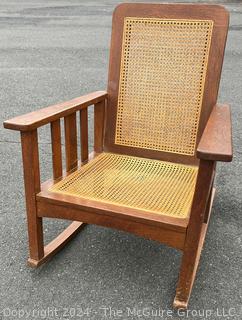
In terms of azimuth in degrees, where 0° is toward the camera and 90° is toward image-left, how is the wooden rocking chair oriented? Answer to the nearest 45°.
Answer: approximately 45°
